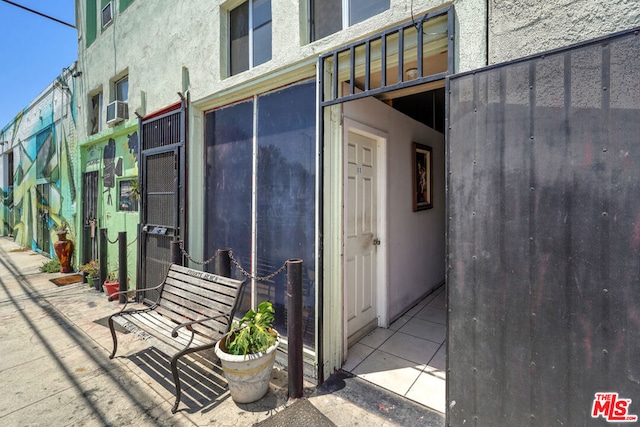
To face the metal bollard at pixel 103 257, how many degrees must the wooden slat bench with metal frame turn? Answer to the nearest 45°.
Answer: approximately 135° to its right

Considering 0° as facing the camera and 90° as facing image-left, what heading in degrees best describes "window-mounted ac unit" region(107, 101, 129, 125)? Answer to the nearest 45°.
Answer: approximately 45°

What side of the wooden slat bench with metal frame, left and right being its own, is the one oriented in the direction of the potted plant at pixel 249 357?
left

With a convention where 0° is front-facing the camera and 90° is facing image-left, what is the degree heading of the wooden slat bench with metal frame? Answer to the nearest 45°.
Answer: approximately 45°

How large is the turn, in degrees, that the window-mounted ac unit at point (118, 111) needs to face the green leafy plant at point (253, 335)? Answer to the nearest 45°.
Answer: approximately 45° to its left

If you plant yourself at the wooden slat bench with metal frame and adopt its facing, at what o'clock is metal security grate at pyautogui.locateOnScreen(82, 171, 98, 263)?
The metal security grate is roughly at 4 o'clock from the wooden slat bench with metal frame.

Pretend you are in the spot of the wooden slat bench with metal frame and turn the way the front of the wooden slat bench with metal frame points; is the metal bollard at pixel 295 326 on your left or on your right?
on your left

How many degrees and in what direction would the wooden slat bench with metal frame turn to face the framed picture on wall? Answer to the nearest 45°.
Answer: approximately 135° to its left

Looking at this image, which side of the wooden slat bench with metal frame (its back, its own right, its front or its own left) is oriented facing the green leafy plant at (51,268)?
right
